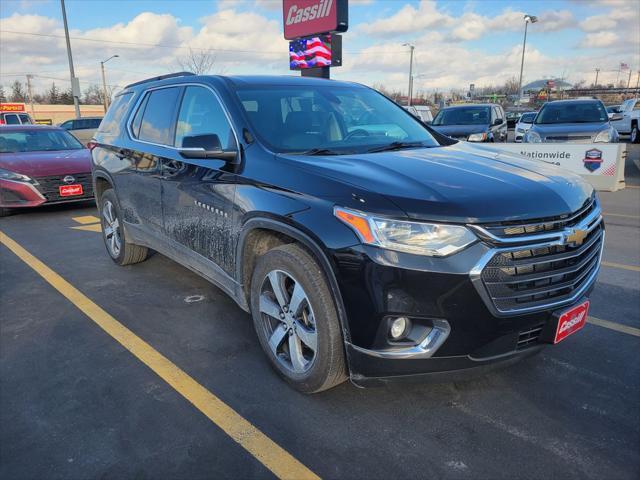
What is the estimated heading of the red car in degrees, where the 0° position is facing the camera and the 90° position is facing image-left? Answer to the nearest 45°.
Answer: approximately 315°

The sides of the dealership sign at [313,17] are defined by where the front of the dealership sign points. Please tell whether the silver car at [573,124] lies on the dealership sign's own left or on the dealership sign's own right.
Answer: on the dealership sign's own left

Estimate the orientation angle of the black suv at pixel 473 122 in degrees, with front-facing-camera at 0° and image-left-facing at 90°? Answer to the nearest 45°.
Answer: approximately 45°

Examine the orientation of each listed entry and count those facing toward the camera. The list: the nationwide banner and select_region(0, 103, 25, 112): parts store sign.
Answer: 2

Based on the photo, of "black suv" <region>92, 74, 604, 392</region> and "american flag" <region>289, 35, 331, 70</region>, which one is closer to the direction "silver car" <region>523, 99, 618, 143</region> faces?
the black suv

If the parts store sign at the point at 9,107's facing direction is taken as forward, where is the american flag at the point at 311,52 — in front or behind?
in front

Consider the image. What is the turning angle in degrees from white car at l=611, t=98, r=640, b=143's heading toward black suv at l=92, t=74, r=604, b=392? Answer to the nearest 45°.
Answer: approximately 45° to its left

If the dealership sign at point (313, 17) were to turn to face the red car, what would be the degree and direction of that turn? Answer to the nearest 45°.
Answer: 0° — it already faces it

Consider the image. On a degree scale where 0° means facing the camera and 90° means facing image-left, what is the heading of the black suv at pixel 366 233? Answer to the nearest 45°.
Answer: approximately 315°
